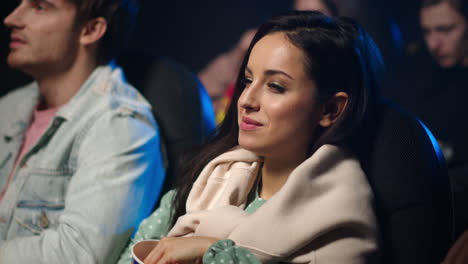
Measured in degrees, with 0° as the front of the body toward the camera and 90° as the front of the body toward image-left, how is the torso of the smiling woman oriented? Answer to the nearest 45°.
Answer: approximately 45°

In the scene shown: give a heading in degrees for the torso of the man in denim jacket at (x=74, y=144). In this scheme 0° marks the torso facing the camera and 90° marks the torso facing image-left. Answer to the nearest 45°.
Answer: approximately 45°

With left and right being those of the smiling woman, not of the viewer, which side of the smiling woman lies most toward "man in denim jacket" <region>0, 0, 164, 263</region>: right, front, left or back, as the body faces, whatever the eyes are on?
right

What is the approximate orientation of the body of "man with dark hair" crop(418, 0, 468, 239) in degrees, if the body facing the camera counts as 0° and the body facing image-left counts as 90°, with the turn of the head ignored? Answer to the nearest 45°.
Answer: approximately 45°

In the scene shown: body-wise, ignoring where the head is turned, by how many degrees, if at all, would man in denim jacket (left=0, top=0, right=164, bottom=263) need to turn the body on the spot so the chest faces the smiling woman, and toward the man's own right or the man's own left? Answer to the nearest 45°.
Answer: approximately 90° to the man's own left

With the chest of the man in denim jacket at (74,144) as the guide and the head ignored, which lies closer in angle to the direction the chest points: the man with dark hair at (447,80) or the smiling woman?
the smiling woman

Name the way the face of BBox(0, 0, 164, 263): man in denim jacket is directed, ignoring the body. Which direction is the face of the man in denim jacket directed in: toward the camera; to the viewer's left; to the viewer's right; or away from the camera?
to the viewer's left

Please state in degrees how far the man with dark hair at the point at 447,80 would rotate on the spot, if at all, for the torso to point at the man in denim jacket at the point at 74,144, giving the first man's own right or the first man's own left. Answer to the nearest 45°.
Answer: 0° — they already face them
